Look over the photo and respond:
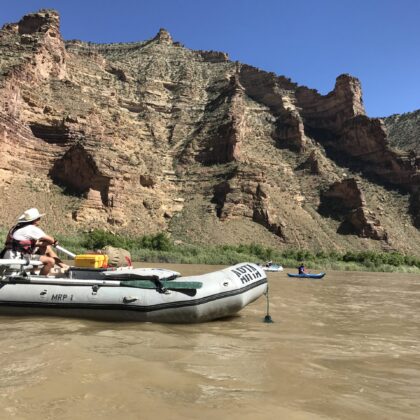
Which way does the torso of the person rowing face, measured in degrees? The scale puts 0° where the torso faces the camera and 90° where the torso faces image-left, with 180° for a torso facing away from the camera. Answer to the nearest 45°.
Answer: approximately 270°
